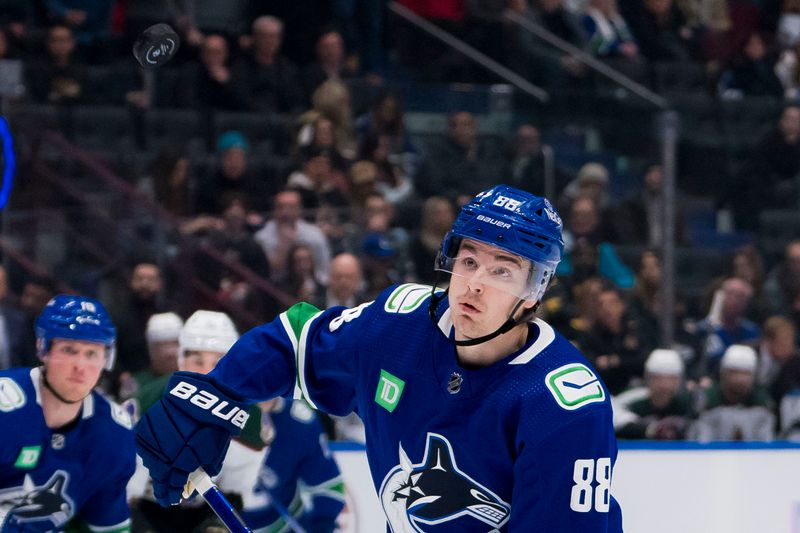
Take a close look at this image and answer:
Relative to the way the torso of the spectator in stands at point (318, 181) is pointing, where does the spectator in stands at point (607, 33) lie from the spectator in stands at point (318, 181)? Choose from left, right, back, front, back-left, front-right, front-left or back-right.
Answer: back-left

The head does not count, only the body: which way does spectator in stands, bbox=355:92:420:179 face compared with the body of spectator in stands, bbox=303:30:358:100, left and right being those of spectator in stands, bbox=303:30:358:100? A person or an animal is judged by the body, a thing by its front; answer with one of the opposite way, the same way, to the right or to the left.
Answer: the same way

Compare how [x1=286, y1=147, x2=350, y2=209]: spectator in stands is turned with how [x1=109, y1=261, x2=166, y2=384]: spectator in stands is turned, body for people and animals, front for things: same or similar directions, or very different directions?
same or similar directions

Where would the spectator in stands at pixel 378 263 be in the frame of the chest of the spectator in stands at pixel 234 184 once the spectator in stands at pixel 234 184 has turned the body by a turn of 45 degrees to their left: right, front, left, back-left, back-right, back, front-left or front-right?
front

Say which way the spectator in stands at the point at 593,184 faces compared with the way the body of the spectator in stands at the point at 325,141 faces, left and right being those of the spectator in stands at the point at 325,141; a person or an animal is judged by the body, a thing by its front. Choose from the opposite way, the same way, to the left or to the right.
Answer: the same way

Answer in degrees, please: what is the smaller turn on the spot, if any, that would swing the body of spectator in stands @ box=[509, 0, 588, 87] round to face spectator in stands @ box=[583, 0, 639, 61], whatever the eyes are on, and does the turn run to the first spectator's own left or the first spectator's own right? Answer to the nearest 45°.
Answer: approximately 135° to the first spectator's own left

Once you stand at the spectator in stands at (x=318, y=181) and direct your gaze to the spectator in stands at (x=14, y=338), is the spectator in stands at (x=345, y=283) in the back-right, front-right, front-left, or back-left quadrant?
front-left

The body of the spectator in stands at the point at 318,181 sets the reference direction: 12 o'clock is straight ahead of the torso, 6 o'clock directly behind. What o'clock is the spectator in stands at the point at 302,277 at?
the spectator in stands at the point at 302,277 is roughly at 12 o'clock from the spectator in stands at the point at 318,181.

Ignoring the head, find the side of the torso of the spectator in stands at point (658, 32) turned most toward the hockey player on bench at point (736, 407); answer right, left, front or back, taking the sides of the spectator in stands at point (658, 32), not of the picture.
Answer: front

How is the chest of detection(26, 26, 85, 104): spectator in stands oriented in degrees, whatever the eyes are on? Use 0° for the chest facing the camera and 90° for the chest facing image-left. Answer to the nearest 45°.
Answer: approximately 0°

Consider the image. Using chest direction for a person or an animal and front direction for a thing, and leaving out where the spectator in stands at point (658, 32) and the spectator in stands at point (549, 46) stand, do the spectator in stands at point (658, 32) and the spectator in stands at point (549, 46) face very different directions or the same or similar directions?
same or similar directions

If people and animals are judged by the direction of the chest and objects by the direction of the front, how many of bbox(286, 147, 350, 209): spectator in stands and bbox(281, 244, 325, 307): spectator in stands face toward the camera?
2

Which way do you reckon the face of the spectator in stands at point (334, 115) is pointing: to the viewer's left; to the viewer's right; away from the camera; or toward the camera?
toward the camera

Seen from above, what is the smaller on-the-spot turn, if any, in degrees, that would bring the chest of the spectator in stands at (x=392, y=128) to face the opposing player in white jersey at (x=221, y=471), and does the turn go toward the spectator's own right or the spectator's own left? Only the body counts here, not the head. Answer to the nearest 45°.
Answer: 0° — they already face them

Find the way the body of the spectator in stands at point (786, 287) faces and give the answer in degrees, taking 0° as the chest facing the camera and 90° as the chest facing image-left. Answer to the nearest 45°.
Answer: approximately 0°

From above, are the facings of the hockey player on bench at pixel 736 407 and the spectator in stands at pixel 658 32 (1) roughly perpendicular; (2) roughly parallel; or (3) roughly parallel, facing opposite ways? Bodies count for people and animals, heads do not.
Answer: roughly parallel

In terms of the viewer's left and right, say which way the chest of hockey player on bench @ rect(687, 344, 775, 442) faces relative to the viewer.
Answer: facing the viewer
